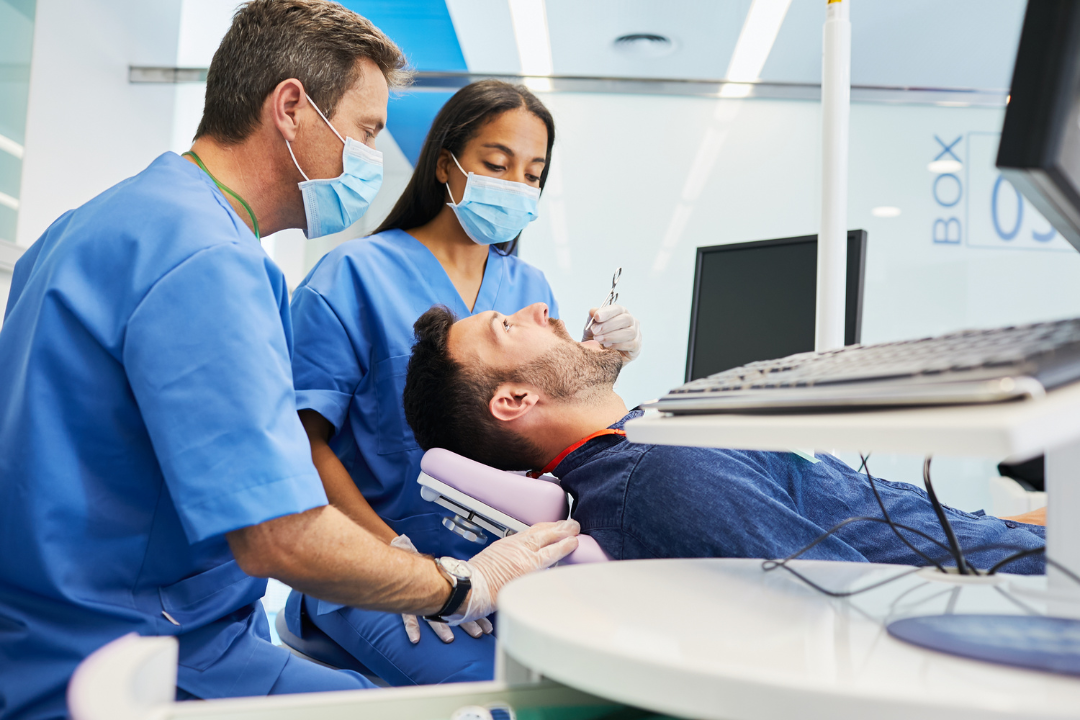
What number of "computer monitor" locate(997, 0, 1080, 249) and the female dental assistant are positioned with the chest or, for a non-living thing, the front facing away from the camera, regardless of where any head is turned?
0

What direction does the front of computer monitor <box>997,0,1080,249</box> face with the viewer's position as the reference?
facing the viewer and to the left of the viewer

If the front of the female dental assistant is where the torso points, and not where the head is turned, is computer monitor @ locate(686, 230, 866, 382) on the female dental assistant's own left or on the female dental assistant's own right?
on the female dental assistant's own left

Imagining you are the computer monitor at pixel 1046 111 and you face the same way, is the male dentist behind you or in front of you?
in front

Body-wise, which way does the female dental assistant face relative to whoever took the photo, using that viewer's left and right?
facing the viewer and to the right of the viewer

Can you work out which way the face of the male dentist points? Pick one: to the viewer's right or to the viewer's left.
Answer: to the viewer's right

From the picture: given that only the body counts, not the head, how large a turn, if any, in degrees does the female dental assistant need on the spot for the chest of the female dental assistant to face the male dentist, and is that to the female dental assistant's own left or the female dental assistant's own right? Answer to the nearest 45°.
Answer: approximately 45° to the female dental assistant's own right

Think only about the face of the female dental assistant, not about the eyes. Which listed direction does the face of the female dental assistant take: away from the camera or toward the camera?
toward the camera
